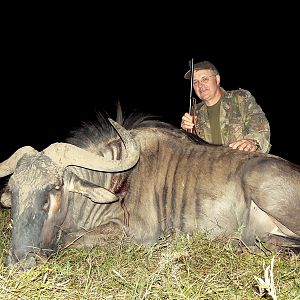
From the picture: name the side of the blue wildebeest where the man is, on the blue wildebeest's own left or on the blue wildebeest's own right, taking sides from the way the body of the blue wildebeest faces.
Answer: on the blue wildebeest's own right

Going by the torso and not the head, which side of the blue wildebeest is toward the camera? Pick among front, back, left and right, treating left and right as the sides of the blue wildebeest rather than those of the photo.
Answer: left

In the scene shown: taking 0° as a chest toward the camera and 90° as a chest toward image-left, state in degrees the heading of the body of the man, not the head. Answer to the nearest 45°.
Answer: approximately 45°
